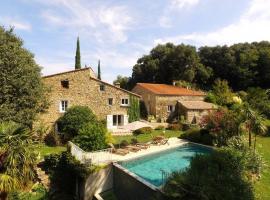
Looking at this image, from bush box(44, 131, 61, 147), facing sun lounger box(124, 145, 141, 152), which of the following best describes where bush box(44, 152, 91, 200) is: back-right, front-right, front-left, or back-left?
front-right

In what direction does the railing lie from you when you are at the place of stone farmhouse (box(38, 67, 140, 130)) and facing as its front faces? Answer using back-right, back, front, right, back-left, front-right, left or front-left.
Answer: front

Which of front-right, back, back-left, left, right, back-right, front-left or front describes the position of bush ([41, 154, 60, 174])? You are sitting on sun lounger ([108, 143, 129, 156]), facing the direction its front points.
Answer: back-right

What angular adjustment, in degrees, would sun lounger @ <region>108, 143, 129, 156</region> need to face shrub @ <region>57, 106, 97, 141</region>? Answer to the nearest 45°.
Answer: approximately 180°

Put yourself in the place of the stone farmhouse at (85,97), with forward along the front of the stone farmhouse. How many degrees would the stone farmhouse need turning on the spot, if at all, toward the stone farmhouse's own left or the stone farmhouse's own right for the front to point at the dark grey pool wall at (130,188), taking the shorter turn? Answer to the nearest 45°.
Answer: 0° — it already faces it

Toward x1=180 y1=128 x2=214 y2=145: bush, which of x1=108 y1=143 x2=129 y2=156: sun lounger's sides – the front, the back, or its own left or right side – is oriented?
left

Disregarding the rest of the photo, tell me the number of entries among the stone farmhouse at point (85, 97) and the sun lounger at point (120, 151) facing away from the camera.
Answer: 0

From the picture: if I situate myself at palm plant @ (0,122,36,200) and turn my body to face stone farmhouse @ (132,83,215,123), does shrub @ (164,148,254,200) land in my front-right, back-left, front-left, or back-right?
front-right

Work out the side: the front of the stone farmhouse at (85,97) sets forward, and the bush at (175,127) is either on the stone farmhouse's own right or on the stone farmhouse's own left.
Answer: on the stone farmhouse's own left

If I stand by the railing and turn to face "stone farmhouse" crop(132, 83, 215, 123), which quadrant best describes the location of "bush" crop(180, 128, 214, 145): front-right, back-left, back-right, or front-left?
front-right

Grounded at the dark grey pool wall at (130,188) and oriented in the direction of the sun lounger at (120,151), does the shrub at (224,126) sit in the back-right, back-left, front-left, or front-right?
front-right

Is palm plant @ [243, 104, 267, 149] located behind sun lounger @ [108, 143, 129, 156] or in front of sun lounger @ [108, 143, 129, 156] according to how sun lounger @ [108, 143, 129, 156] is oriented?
in front

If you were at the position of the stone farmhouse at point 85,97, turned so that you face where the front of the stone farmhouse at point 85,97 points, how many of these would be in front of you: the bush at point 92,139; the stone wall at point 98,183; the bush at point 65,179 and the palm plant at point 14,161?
4

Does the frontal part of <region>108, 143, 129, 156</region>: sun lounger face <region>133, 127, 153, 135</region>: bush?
no

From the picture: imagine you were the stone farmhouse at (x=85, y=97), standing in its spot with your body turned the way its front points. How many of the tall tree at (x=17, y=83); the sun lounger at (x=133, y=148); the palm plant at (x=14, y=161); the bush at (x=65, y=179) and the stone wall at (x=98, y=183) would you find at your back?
0

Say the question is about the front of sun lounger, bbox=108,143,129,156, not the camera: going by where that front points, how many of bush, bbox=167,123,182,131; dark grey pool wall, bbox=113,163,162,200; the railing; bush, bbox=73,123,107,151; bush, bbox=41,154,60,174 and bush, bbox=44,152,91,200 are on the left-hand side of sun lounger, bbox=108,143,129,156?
1

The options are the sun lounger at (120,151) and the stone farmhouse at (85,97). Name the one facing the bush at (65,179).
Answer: the stone farmhouse

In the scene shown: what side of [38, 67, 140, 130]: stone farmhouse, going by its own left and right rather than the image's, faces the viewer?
front

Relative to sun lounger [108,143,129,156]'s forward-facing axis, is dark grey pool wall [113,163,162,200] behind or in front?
in front

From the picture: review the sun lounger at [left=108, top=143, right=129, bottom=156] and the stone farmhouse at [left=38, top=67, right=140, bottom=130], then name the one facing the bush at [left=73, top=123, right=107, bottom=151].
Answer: the stone farmhouse

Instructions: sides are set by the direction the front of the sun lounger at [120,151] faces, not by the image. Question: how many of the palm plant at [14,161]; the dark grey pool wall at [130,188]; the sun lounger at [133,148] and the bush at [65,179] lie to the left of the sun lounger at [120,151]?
1

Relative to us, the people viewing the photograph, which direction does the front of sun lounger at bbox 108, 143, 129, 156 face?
facing the viewer and to the right of the viewer

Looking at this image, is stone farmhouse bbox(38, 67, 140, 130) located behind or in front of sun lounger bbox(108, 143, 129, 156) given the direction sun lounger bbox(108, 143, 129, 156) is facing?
behind

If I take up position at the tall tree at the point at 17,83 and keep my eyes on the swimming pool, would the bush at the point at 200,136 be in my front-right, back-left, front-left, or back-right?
front-left
